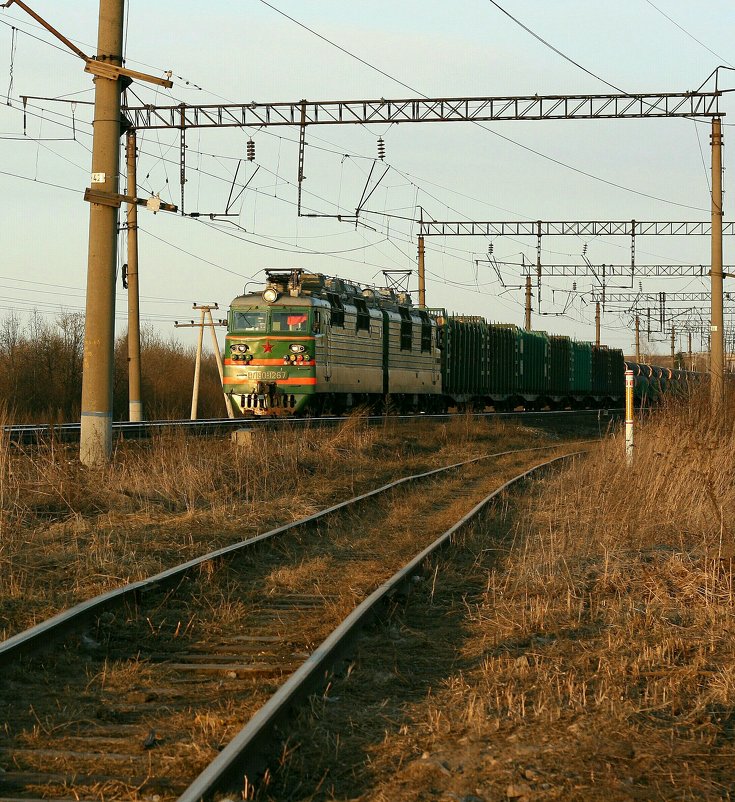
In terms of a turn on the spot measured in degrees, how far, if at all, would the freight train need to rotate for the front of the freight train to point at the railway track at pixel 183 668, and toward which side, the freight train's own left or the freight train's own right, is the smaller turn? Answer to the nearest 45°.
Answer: approximately 45° to the freight train's own left

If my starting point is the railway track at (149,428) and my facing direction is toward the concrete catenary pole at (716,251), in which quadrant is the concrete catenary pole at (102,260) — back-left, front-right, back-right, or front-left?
back-right

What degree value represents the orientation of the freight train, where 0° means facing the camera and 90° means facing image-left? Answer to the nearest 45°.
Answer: approximately 45°

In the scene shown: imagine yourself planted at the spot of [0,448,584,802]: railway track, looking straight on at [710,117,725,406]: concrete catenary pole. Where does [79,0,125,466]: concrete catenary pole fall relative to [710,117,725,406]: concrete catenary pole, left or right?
left

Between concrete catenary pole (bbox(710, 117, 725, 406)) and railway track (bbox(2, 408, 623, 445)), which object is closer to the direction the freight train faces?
the railway track

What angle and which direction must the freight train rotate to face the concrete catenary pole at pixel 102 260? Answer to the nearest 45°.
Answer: approximately 45° to its left
